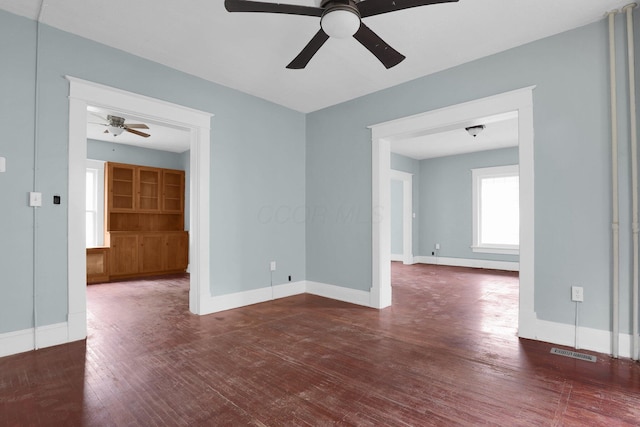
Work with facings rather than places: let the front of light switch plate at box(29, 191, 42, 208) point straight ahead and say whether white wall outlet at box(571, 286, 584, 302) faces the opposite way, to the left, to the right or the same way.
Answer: to the right

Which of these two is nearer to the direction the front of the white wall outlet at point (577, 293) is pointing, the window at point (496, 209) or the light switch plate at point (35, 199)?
the light switch plate

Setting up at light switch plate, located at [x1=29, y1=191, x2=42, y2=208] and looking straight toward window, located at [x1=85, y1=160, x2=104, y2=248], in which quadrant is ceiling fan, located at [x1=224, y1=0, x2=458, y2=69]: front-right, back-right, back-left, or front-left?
back-right

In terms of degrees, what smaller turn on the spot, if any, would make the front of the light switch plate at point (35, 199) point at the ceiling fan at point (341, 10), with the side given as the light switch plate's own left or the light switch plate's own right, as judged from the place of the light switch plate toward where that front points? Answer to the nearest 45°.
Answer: approximately 45° to the light switch plate's own left

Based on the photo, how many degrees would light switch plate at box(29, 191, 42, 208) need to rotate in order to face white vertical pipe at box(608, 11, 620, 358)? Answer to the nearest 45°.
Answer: approximately 45° to its left

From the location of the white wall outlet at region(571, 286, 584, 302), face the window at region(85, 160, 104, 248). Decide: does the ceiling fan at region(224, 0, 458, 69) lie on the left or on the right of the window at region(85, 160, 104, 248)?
left

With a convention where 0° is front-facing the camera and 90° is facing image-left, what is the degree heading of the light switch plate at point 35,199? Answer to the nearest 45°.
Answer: approximately 0°

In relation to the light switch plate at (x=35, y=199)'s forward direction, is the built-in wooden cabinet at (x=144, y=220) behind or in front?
behind

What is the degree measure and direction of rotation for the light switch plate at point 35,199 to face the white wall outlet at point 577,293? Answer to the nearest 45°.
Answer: approximately 45° to its left
